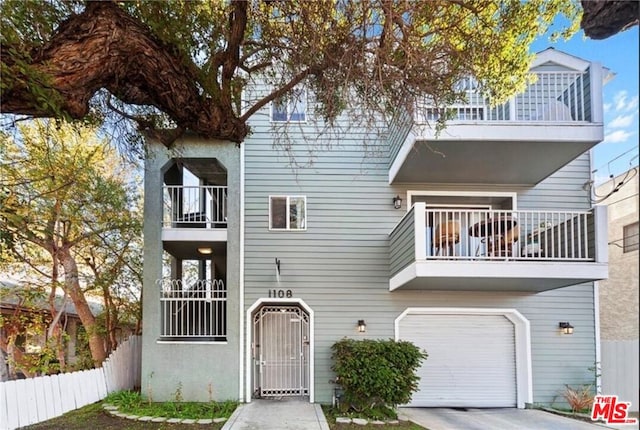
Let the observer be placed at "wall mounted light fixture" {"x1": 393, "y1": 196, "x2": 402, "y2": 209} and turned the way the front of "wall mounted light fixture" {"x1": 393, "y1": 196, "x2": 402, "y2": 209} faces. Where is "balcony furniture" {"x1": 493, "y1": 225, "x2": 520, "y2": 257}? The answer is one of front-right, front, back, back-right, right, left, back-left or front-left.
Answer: front-left

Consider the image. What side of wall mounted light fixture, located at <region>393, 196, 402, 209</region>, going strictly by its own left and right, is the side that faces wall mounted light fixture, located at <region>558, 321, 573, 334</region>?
left

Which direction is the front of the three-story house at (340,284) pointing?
toward the camera

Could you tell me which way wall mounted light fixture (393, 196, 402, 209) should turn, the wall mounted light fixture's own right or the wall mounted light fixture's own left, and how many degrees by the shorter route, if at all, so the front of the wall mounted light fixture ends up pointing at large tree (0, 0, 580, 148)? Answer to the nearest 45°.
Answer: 0° — it already faces it

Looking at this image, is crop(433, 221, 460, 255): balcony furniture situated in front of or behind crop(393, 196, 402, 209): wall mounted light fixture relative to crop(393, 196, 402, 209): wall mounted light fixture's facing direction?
in front

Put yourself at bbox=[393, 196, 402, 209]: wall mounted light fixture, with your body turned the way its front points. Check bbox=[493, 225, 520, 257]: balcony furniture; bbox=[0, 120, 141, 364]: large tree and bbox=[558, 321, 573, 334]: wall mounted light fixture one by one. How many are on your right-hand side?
1
